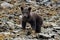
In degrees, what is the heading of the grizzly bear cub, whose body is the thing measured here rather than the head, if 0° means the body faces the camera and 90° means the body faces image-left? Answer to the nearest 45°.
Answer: approximately 45°
